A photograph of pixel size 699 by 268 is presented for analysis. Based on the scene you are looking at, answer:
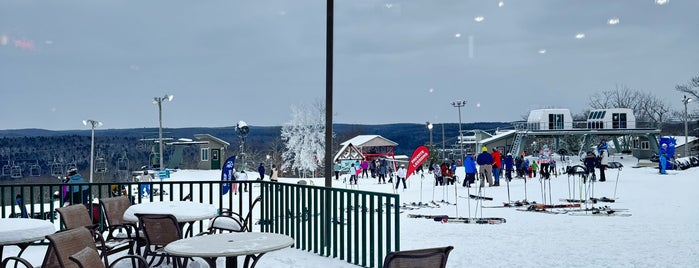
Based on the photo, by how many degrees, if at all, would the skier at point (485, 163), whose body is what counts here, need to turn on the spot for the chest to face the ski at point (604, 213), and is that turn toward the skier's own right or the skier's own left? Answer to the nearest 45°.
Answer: approximately 180°

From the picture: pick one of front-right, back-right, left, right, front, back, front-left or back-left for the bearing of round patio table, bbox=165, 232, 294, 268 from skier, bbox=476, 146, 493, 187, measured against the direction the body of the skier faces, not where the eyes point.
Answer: back

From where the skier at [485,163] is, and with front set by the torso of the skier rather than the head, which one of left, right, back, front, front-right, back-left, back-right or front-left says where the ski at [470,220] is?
back

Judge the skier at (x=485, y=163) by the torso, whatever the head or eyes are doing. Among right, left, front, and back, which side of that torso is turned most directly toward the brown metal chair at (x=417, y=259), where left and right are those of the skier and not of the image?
back

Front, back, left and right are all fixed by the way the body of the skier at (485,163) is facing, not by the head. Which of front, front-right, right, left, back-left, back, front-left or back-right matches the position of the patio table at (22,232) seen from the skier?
back

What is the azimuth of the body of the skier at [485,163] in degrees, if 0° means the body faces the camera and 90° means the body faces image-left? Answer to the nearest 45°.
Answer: approximately 180°

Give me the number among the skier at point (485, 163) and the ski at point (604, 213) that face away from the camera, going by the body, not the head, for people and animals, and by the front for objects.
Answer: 1

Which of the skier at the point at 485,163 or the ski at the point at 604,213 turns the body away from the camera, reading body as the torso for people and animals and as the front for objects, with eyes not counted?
the skier
